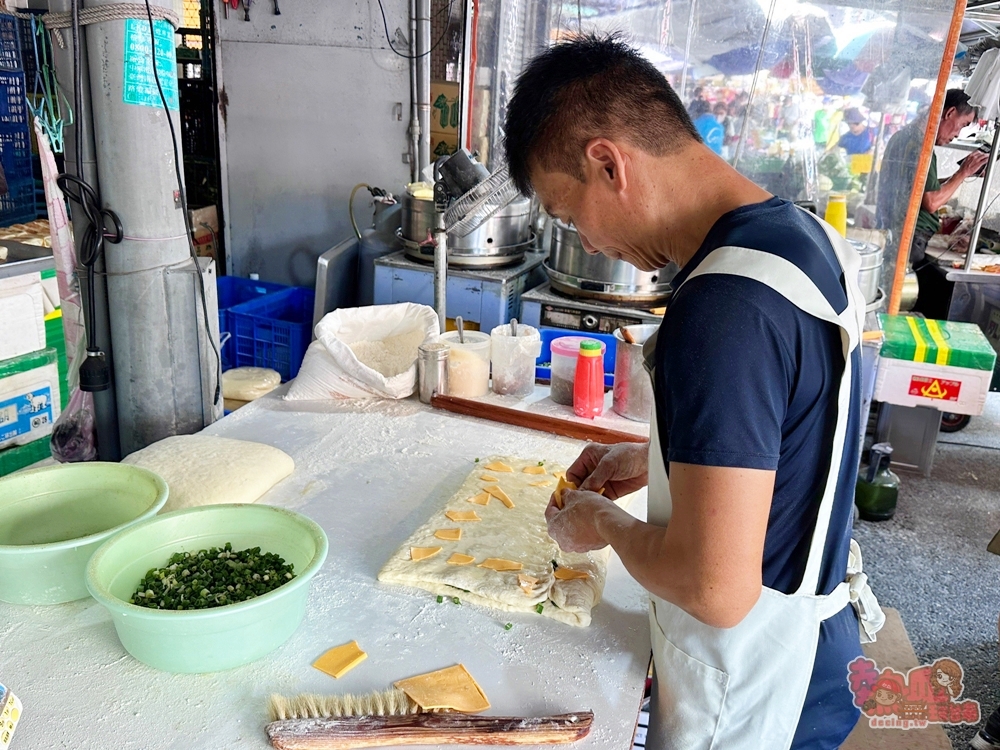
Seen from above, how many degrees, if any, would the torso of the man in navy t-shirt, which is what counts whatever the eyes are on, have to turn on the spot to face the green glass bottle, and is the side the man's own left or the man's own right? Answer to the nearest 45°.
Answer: approximately 90° to the man's own right

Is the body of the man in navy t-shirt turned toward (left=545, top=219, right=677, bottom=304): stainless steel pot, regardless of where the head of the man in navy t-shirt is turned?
no

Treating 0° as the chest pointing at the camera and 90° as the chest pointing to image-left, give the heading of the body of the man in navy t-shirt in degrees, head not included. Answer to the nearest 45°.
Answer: approximately 90°

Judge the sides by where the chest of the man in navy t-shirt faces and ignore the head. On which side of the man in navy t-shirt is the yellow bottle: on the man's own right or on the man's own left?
on the man's own right

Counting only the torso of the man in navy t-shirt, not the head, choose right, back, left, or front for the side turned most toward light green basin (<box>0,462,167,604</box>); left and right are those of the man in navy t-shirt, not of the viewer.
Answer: front

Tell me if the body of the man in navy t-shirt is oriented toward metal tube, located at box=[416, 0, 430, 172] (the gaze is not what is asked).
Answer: no

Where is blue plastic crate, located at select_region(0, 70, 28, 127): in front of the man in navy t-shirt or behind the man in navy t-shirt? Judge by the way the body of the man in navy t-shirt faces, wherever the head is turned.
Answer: in front

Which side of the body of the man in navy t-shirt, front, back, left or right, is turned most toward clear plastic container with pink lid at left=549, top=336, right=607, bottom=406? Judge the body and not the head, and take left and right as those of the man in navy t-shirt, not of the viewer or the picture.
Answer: right

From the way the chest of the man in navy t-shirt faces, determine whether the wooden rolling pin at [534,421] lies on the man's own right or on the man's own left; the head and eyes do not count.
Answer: on the man's own right

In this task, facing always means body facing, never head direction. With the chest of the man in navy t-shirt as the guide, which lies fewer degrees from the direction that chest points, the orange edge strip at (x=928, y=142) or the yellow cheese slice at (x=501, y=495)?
the yellow cheese slice

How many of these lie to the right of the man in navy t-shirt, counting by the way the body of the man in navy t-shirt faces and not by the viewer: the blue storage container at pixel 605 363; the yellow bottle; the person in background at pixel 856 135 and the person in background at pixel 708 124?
4

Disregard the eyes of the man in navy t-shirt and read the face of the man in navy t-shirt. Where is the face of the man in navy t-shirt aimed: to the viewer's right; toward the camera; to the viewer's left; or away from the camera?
to the viewer's left

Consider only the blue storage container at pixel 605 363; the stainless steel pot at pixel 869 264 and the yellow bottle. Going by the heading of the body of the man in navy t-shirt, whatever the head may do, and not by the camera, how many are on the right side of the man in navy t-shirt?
3

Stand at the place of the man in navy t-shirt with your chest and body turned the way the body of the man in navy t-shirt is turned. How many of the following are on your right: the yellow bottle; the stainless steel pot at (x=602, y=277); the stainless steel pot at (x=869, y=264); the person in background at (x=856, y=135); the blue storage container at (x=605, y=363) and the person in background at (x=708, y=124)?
6

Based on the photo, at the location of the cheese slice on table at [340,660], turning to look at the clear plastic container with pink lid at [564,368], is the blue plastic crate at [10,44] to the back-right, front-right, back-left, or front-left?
front-left

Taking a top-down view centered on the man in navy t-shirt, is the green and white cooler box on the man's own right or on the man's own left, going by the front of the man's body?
on the man's own right
